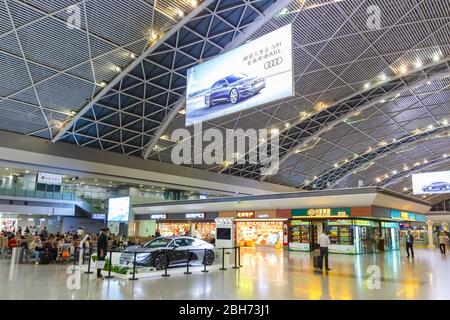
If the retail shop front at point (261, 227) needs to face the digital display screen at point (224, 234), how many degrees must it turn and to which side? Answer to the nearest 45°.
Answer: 0° — it already faces it

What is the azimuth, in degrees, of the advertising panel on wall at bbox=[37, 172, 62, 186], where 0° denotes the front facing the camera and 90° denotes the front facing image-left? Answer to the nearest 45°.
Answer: approximately 0°

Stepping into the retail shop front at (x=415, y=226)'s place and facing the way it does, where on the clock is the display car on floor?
The display car on floor is roughly at 2 o'clock from the retail shop front.

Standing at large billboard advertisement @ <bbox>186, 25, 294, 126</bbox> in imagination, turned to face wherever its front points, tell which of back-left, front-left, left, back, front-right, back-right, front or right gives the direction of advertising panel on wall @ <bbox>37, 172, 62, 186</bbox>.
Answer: right

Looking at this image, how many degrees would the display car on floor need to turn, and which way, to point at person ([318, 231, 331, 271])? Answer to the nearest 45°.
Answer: approximately 135° to its left

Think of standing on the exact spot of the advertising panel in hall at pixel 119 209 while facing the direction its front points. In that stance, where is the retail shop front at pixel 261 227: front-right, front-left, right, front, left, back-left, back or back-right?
front-left

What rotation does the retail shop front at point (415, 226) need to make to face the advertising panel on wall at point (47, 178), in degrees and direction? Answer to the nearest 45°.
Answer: approximately 90° to its right

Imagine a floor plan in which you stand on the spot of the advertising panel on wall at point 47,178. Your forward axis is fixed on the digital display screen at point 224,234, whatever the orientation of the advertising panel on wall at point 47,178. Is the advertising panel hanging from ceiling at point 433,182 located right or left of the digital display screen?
left

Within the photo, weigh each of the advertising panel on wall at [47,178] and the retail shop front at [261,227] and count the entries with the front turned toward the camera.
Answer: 2

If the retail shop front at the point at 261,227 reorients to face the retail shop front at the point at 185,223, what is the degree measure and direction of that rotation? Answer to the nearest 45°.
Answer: approximately 135° to its right

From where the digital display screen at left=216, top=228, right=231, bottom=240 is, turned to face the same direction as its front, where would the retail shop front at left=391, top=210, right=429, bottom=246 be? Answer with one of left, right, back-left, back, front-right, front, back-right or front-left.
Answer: back-left
